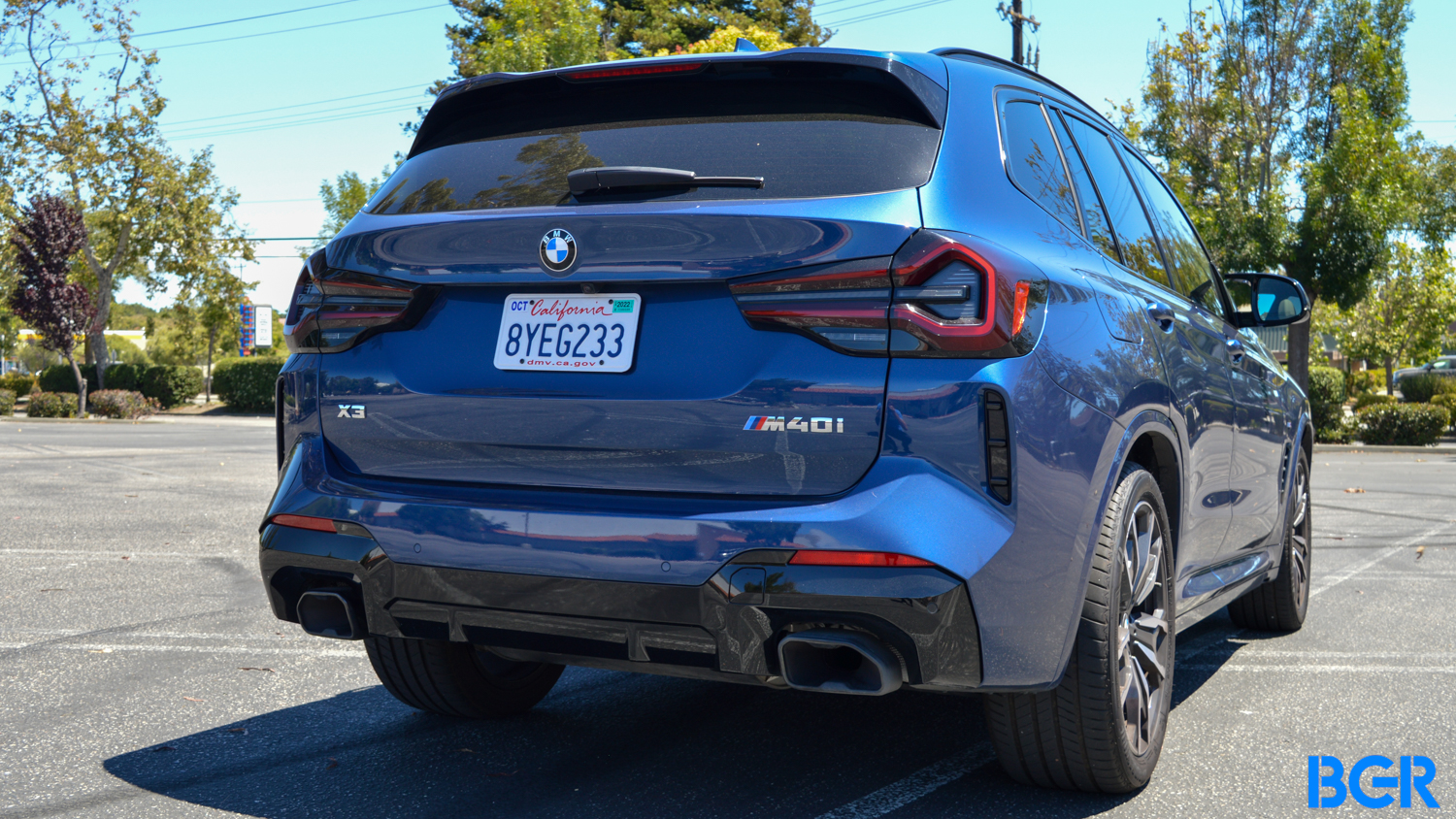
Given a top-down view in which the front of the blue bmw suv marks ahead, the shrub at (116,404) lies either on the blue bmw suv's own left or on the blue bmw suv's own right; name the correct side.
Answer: on the blue bmw suv's own left

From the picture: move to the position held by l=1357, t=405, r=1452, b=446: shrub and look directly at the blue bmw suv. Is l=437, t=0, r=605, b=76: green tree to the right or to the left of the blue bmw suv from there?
right

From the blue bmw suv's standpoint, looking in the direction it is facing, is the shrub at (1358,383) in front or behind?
in front

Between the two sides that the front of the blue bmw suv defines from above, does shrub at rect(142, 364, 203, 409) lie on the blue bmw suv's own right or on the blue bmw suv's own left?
on the blue bmw suv's own left

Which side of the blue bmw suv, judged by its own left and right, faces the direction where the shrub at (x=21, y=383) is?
left

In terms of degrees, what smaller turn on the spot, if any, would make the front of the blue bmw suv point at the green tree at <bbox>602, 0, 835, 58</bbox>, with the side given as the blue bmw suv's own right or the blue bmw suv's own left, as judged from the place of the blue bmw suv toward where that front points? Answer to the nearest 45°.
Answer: approximately 45° to the blue bmw suv's own left

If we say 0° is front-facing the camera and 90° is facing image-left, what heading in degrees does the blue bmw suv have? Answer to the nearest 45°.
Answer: approximately 225°

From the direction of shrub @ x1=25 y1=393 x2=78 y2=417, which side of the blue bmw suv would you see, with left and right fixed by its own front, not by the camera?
left

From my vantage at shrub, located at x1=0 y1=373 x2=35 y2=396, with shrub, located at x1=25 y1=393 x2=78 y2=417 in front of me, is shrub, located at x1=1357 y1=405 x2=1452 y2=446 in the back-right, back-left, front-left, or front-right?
front-left

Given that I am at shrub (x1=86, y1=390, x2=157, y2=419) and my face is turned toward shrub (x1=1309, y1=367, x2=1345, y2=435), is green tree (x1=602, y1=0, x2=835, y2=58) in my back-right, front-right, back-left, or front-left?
front-left

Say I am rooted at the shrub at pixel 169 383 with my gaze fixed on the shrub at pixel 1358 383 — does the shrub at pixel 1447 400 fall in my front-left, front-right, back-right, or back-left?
front-right
